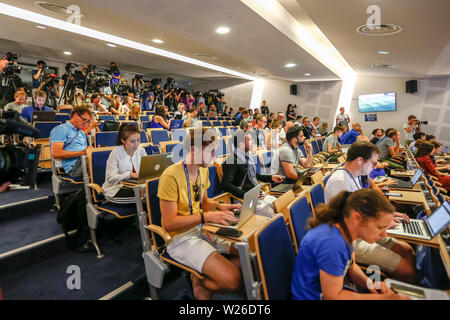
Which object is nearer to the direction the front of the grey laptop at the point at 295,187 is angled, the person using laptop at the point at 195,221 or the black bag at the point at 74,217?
the black bag

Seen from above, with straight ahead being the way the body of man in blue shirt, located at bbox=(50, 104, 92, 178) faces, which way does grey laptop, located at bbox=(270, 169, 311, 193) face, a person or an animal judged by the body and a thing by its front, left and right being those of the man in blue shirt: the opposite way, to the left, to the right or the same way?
the opposite way

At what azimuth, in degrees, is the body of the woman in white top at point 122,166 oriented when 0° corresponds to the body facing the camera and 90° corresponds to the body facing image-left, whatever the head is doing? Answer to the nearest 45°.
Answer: approximately 315°

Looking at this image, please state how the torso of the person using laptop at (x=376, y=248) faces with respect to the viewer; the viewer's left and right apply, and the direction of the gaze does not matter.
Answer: facing to the right of the viewer

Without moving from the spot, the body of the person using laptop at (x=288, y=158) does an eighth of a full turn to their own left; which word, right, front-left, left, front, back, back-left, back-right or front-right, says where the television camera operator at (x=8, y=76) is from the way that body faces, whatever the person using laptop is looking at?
back-left

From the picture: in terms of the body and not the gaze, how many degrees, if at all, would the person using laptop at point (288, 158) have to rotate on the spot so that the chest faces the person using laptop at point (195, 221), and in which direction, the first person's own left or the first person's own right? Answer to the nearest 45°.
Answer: approximately 90° to the first person's own right

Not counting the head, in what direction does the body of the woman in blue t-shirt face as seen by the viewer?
to the viewer's right

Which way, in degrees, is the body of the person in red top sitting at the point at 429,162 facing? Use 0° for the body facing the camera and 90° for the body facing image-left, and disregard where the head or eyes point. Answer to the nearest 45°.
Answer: approximately 270°

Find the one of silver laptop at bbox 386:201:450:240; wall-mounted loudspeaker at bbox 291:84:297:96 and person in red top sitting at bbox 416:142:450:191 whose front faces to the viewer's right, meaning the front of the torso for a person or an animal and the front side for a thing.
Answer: the person in red top sitting

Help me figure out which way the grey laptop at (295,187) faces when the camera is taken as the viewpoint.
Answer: facing to the left of the viewer

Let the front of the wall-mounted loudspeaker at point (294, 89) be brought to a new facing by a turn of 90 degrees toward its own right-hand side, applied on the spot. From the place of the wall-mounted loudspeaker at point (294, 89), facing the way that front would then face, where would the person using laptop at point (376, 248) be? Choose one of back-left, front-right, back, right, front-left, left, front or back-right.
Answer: left

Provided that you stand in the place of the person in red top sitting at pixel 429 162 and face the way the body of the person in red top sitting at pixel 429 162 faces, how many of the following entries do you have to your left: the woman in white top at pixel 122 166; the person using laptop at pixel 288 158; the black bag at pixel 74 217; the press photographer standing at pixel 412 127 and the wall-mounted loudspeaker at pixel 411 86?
2

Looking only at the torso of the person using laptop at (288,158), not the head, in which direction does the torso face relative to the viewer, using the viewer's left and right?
facing to the right of the viewer

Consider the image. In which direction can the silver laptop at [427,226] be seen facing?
to the viewer's left

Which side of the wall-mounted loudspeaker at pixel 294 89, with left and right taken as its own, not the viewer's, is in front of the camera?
front

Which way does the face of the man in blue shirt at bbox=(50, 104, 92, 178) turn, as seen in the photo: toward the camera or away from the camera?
toward the camera

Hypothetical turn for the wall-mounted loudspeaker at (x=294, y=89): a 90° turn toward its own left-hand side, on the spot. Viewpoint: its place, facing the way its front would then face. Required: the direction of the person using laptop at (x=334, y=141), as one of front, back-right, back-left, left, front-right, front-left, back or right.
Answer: right
